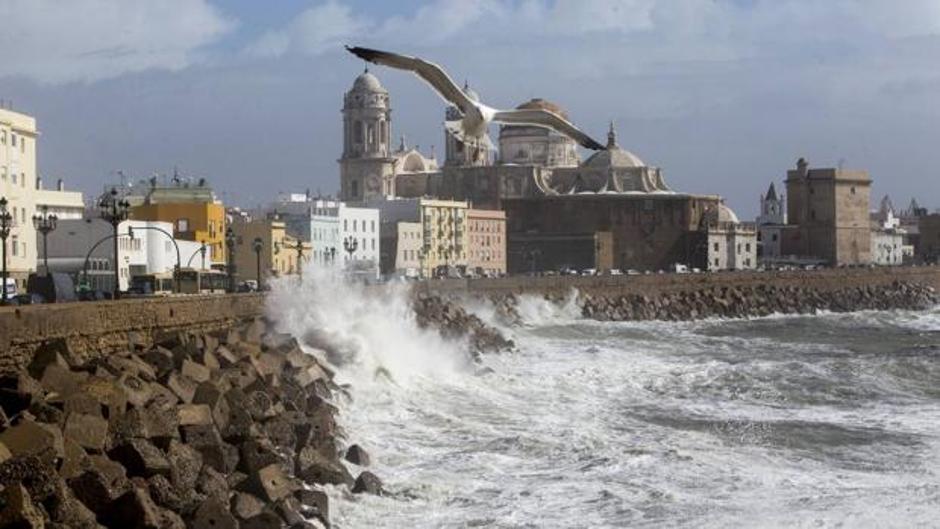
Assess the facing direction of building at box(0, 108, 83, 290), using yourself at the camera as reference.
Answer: facing the viewer and to the right of the viewer

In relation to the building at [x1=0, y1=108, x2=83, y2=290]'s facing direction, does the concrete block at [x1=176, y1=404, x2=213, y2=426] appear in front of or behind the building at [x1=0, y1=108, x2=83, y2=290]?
in front

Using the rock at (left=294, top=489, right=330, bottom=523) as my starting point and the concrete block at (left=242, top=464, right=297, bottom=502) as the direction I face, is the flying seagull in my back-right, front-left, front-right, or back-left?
back-right

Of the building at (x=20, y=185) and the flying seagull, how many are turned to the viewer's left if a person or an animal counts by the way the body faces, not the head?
0

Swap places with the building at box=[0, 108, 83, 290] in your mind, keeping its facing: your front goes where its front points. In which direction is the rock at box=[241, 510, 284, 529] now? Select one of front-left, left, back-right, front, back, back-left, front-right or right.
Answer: front-right

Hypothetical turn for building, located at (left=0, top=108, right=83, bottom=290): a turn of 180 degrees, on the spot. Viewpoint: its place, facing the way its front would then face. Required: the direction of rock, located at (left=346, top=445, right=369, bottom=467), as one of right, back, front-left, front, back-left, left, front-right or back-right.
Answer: back-left

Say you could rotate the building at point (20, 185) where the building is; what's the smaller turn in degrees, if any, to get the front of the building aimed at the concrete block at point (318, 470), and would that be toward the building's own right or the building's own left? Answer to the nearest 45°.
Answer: approximately 45° to the building's own right

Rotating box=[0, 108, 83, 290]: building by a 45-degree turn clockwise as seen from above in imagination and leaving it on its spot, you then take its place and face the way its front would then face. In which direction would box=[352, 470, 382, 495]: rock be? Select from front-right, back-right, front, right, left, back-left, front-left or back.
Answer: front
